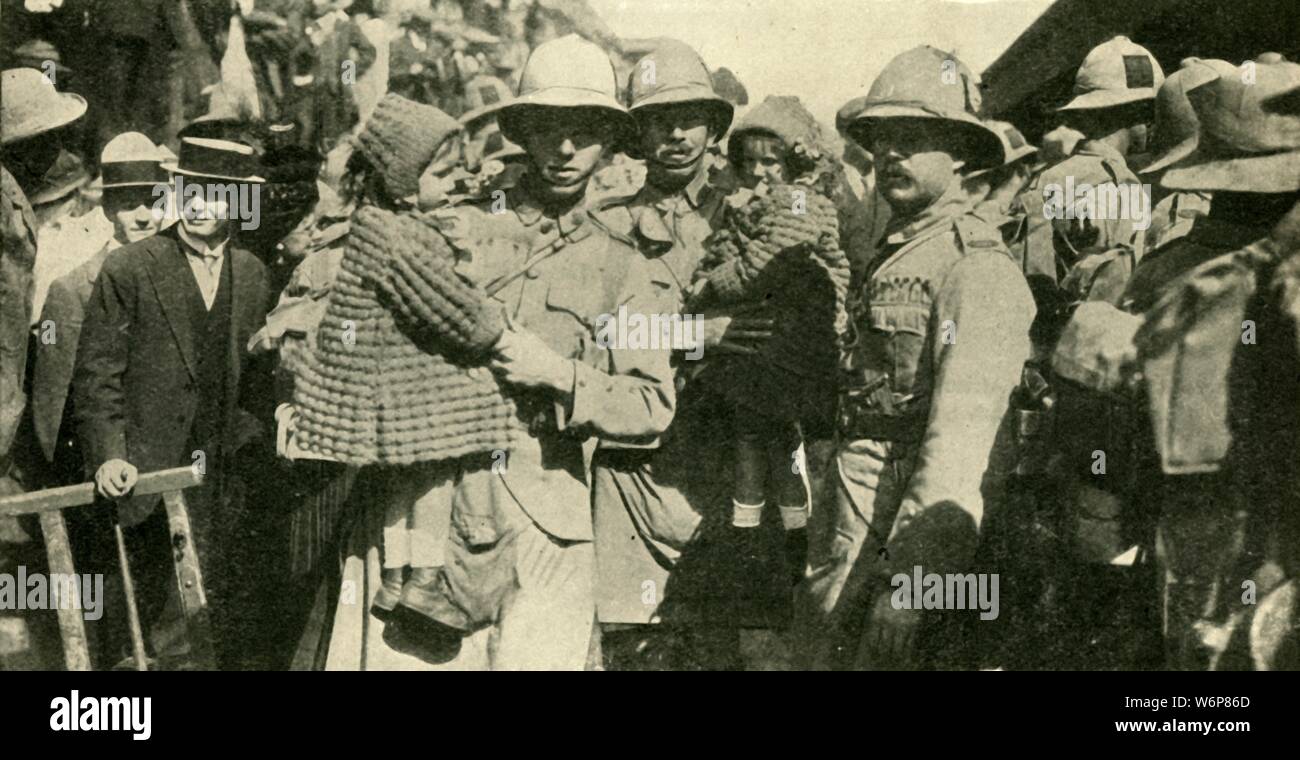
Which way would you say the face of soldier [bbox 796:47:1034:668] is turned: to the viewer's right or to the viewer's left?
to the viewer's left

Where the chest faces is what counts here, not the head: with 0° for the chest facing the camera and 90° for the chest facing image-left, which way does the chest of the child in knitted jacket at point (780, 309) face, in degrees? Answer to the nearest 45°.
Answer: approximately 45°

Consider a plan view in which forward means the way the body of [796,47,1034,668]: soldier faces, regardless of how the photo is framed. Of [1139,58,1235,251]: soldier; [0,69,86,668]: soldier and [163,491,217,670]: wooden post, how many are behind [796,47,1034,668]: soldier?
1

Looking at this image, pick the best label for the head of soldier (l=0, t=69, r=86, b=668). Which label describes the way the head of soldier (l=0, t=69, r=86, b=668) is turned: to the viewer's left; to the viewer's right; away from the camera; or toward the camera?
to the viewer's right

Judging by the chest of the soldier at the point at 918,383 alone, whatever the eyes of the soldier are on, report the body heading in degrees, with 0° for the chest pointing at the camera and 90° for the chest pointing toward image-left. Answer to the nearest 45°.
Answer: approximately 45°
